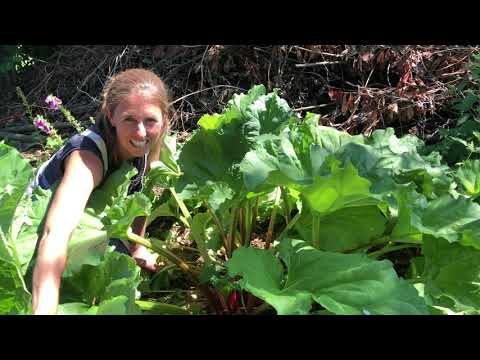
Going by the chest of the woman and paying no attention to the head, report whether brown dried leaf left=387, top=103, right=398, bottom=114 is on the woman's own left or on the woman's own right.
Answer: on the woman's own left

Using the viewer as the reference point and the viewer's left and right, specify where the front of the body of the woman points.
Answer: facing the viewer and to the right of the viewer
